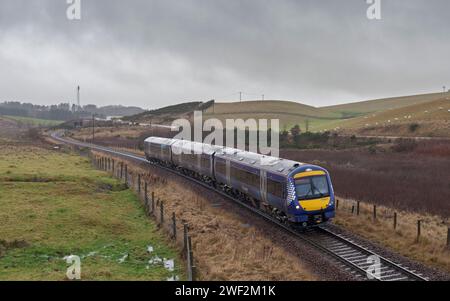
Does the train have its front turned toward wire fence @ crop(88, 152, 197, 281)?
no

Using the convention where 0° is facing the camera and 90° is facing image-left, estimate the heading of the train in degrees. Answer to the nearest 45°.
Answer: approximately 315°

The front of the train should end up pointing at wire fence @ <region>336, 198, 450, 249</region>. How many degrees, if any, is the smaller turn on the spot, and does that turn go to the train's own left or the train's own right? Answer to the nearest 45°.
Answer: approximately 45° to the train's own left
